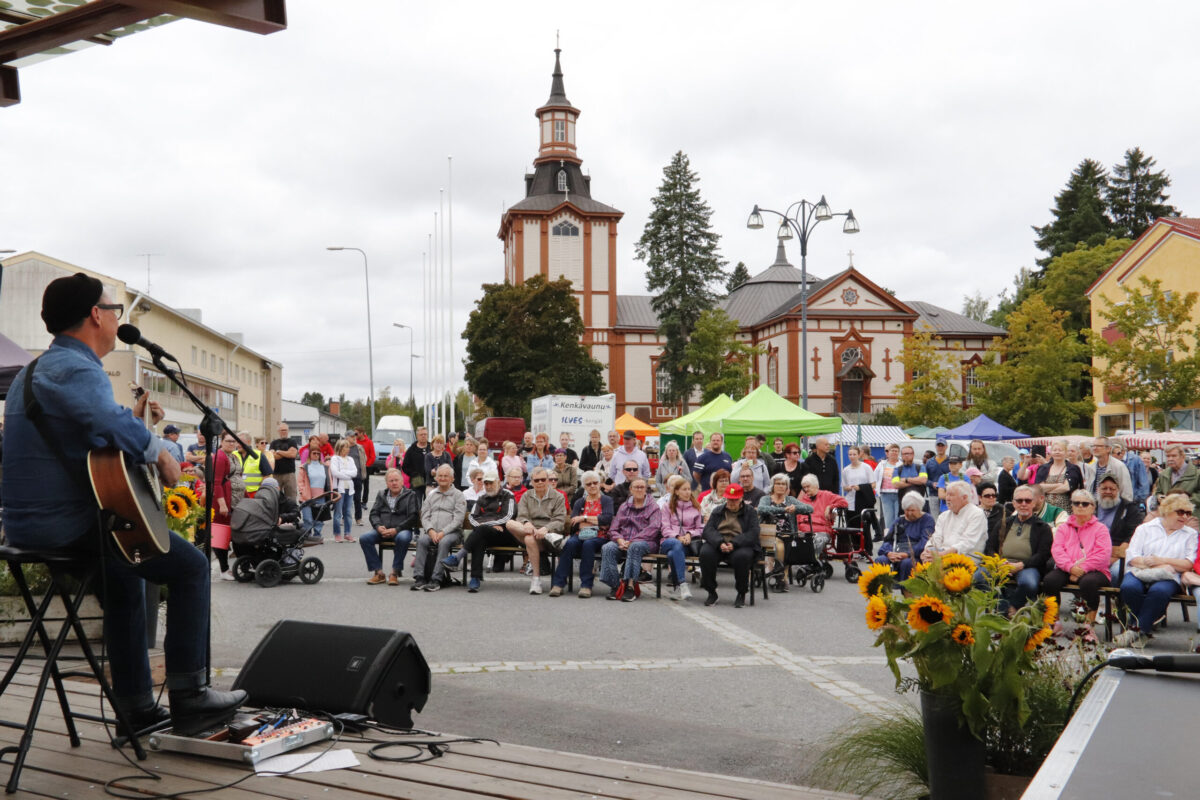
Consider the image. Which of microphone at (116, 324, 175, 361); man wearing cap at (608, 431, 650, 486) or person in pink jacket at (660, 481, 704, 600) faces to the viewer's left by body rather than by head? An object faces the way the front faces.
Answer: the microphone

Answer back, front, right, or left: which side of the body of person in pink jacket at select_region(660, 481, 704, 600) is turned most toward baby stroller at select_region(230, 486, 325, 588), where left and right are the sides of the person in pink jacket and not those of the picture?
right

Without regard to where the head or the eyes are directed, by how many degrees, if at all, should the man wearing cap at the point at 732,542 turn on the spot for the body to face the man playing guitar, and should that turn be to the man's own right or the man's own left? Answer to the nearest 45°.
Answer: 0° — they already face them

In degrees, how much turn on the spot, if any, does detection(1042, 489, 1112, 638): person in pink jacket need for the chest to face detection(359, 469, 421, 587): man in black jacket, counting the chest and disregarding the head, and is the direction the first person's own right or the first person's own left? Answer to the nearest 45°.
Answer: approximately 45° to the first person's own right

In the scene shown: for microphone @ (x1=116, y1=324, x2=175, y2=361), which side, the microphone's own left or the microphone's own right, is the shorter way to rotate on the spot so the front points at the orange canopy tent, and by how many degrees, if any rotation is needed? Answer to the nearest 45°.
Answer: approximately 135° to the microphone's own right

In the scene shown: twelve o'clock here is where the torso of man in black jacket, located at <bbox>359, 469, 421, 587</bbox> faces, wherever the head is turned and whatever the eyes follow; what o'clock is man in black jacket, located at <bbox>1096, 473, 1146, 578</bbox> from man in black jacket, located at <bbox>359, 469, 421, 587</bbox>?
man in black jacket, located at <bbox>1096, 473, 1146, 578</bbox> is roughly at 10 o'clock from man in black jacket, located at <bbox>359, 469, 421, 587</bbox>.

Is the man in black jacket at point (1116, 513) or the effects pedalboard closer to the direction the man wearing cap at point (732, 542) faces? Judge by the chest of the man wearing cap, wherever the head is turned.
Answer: the effects pedalboard

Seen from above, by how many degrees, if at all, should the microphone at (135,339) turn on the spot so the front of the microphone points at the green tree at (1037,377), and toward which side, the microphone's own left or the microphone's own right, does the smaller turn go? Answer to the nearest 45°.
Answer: approximately 135° to the microphone's own right

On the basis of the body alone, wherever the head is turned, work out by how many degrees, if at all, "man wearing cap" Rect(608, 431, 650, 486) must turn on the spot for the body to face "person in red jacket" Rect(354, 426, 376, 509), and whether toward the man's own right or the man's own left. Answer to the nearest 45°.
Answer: approximately 135° to the man's own right

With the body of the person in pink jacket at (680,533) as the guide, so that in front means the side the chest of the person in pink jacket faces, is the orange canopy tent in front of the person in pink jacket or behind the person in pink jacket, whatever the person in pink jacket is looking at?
behind

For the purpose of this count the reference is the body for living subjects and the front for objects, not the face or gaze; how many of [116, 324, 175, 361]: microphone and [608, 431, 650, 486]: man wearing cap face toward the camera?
1

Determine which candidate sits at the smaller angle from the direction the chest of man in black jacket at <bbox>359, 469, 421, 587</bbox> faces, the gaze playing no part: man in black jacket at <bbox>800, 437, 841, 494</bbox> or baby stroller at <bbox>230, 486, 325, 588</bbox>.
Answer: the baby stroller

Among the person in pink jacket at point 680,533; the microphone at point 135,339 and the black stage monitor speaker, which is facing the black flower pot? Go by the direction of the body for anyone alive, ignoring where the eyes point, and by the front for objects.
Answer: the person in pink jacket
